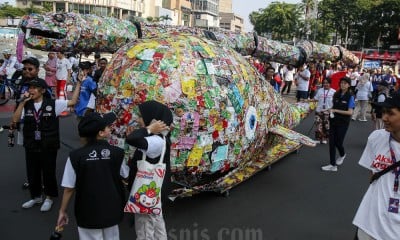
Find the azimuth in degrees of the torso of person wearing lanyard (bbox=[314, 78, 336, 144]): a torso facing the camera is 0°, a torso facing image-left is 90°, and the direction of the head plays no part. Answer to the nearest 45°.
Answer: approximately 0°

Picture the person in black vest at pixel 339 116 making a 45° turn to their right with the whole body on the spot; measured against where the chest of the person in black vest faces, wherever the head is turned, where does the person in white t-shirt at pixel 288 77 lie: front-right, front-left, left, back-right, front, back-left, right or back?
right

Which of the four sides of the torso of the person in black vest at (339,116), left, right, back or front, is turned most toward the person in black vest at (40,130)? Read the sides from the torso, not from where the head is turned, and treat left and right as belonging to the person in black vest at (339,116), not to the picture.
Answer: front

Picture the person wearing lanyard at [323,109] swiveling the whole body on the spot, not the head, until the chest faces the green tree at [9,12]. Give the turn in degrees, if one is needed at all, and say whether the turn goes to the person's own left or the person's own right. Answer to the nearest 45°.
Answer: approximately 135° to the person's own right

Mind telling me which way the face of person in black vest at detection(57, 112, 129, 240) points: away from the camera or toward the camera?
away from the camera

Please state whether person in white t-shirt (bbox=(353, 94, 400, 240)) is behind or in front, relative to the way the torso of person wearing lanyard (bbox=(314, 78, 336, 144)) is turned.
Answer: in front

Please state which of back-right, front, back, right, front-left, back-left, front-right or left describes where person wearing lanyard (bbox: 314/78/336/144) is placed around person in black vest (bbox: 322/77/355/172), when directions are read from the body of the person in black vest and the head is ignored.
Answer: back-right

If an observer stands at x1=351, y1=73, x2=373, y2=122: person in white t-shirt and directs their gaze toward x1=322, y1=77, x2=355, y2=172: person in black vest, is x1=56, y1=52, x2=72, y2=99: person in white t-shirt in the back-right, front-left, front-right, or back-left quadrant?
front-right

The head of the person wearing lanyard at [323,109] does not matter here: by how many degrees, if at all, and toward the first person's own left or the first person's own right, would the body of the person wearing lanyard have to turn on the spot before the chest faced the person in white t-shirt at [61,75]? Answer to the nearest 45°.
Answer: approximately 90° to the first person's own right

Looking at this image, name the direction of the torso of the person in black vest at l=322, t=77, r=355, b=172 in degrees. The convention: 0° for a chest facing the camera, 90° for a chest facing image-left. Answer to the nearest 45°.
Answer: approximately 45°

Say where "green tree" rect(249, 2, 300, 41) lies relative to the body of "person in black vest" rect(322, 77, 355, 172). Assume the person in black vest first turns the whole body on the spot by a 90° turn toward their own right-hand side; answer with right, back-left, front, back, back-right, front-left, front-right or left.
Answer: front-right

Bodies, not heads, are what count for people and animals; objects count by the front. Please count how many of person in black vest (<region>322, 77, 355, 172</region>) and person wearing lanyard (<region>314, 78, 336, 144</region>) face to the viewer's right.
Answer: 0

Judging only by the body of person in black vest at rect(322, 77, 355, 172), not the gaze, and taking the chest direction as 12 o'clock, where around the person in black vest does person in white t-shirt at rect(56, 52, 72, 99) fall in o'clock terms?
The person in white t-shirt is roughly at 2 o'clock from the person in black vest.

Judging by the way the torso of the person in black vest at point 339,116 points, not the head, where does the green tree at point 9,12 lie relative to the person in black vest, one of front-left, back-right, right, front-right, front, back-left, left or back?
right

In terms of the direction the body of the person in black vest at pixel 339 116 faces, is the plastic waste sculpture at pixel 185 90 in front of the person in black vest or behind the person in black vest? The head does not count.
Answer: in front
